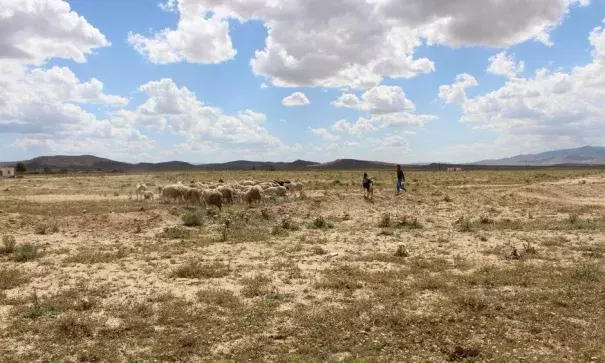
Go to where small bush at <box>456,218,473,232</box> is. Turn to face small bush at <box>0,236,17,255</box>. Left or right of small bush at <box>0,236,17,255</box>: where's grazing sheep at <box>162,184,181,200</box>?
right

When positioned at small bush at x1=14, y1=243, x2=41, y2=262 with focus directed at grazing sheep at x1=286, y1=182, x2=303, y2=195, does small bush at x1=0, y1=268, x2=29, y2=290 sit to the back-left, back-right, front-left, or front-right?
back-right
